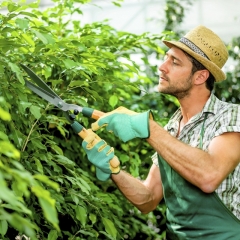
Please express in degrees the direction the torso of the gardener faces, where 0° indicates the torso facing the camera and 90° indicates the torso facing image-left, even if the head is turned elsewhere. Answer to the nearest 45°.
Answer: approximately 45°
